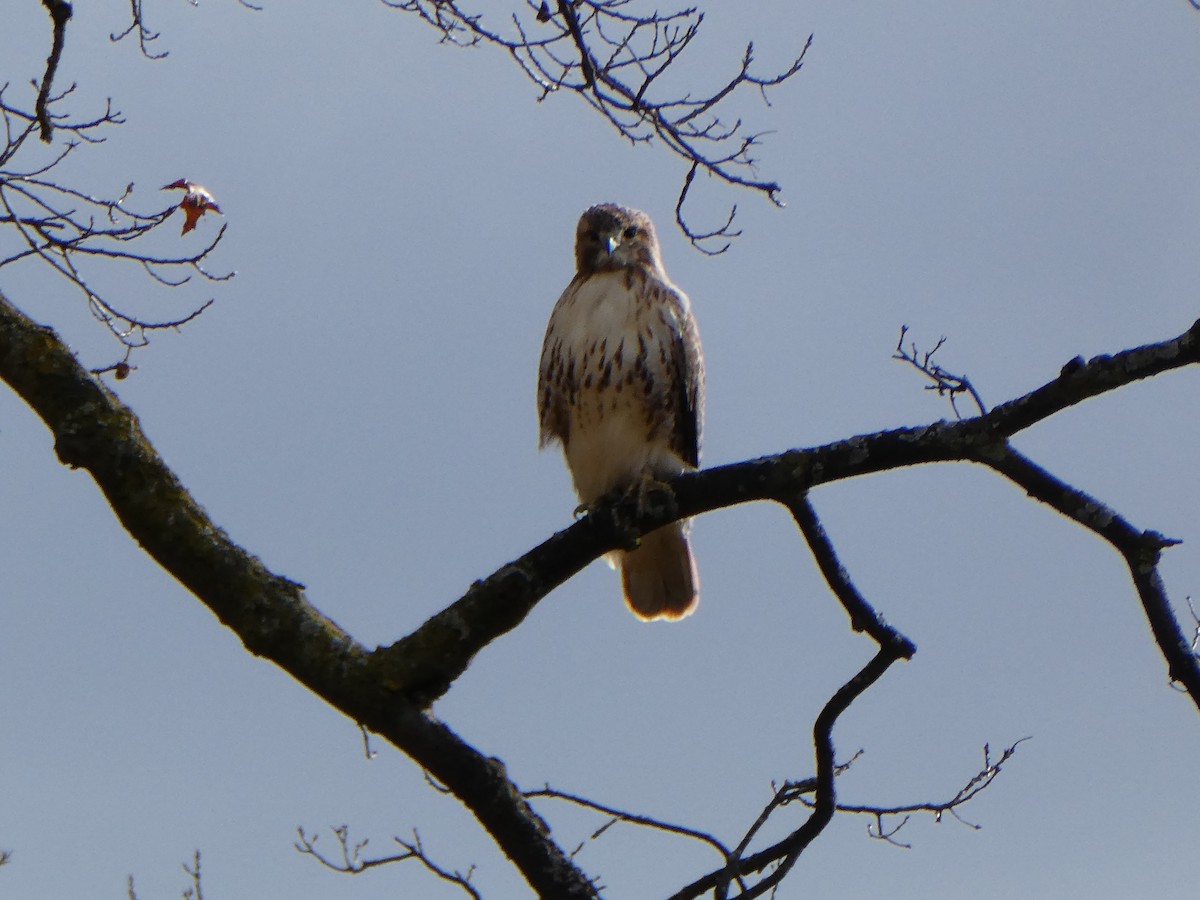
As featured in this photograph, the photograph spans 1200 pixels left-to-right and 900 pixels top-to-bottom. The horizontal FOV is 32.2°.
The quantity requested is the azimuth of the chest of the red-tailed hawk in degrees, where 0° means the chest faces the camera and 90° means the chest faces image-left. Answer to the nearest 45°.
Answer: approximately 0°

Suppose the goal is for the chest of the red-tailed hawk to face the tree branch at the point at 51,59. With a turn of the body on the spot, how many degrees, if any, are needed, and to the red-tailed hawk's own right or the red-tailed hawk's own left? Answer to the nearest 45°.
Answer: approximately 45° to the red-tailed hawk's own right

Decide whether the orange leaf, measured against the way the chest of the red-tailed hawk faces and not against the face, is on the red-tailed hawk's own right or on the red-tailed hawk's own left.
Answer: on the red-tailed hawk's own right
